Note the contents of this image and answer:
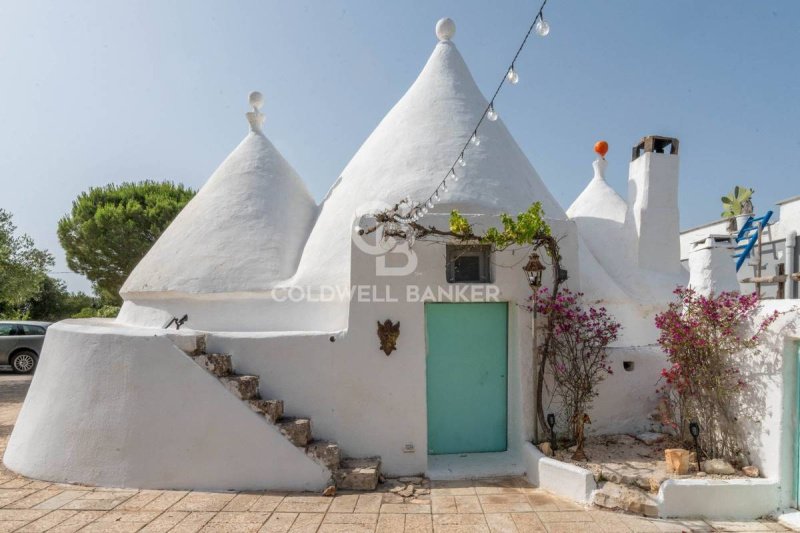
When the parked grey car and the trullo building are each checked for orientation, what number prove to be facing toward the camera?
1

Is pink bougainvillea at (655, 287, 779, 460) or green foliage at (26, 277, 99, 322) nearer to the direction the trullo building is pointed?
the pink bougainvillea

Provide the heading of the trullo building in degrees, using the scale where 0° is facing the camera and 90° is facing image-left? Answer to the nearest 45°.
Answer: approximately 0°

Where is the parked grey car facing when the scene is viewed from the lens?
facing to the left of the viewer
